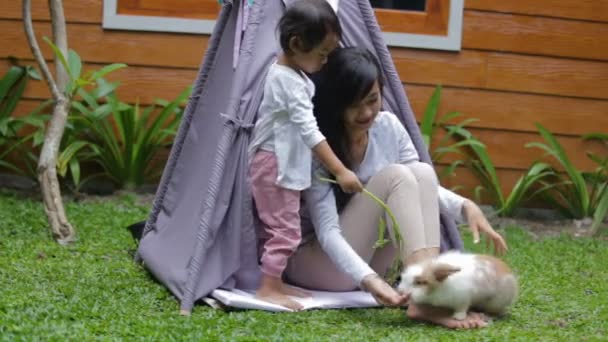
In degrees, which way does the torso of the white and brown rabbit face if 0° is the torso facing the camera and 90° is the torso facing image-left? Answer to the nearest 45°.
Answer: approximately 90°

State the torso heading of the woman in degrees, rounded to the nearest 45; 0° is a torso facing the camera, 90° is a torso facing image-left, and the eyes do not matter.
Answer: approximately 315°

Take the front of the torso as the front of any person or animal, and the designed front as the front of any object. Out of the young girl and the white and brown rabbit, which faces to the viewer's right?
the young girl

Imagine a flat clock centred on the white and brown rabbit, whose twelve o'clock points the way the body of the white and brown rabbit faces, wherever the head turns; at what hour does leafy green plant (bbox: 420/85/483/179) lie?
The leafy green plant is roughly at 3 o'clock from the white and brown rabbit.

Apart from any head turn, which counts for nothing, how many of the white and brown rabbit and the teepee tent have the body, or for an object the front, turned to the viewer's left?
1

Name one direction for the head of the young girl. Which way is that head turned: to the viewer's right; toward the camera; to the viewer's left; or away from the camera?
to the viewer's right

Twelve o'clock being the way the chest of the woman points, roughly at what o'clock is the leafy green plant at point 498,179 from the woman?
The leafy green plant is roughly at 8 o'clock from the woman.

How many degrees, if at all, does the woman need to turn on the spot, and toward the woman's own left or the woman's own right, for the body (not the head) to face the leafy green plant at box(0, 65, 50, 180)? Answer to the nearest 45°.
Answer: approximately 180°

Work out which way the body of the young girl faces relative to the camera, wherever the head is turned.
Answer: to the viewer's right
